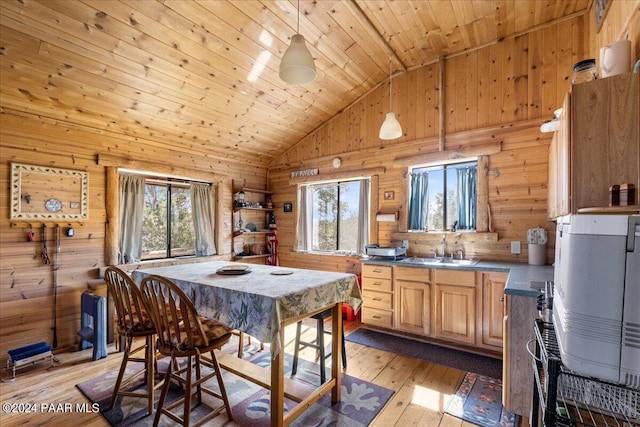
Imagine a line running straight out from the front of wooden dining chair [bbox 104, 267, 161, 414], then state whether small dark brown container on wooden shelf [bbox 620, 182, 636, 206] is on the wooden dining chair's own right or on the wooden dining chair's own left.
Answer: on the wooden dining chair's own right

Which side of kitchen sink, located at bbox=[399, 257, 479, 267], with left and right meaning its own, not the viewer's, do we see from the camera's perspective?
front

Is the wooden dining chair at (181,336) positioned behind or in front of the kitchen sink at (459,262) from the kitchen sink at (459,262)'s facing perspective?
in front

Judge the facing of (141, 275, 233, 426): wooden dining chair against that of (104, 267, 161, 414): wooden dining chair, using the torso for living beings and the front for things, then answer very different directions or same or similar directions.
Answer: same or similar directions

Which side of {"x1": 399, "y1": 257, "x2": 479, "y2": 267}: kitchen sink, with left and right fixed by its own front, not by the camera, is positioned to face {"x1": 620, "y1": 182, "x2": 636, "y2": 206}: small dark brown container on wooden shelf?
front

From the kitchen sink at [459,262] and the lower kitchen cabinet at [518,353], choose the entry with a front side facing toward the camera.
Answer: the kitchen sink

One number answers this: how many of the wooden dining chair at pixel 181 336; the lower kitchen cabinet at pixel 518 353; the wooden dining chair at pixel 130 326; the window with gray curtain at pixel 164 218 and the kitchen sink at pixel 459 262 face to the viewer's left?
1

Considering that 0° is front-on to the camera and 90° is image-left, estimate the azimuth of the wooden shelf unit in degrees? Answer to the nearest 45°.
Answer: approximately 315°

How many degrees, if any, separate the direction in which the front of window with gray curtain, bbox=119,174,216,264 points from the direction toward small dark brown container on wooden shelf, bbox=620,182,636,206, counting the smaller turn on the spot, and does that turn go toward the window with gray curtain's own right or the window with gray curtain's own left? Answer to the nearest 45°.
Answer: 0° — it already faces it

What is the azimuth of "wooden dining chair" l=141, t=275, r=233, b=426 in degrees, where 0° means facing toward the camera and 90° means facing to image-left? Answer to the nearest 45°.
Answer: approximately 225°

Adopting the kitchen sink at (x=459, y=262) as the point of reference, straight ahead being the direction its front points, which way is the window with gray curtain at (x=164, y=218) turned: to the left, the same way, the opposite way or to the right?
to the left

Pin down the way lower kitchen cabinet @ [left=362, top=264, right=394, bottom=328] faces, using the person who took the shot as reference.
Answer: facing the viewer and to the left of the viewer
